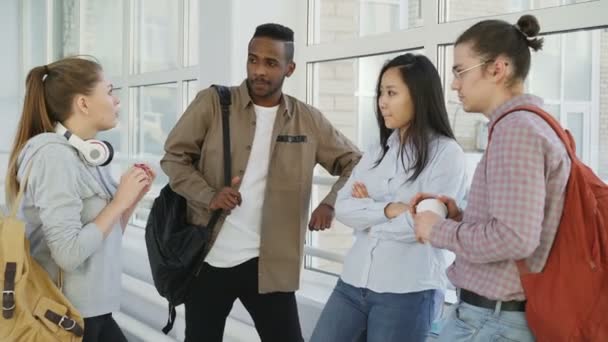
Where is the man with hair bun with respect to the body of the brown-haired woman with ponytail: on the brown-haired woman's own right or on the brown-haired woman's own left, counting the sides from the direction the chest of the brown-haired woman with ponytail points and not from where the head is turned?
on the brown-haired woman's own right

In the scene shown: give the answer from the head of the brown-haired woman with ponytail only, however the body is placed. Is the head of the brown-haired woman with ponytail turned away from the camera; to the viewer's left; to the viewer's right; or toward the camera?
to the viewer's right

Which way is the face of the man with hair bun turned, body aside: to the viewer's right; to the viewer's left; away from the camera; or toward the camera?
to the viewer's left

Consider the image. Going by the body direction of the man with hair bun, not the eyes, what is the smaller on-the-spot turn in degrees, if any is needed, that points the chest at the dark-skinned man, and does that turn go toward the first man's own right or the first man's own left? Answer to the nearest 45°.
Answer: approximately 45° to the first man's own right

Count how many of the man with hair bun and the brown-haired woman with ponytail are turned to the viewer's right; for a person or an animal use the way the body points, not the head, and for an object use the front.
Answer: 1

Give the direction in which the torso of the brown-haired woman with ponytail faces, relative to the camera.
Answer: to the viewer's right

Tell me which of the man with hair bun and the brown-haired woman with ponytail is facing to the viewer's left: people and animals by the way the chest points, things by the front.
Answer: the man with hair bun

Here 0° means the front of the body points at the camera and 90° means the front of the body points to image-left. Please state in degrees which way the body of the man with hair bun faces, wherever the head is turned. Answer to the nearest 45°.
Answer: approximately 90°
